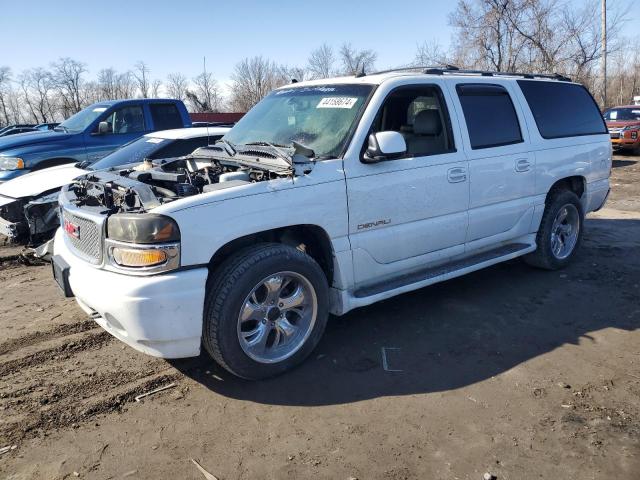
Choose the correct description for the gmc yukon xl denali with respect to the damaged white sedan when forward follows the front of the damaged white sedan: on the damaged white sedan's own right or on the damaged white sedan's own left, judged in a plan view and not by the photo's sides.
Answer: on the damaged white sedan's own left

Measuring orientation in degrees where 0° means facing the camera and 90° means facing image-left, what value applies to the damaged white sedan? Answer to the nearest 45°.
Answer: approximately 45°

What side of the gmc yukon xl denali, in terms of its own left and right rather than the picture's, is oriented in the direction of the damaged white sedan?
right

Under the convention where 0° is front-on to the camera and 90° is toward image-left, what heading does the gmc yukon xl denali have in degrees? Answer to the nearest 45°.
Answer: approximately 45°
